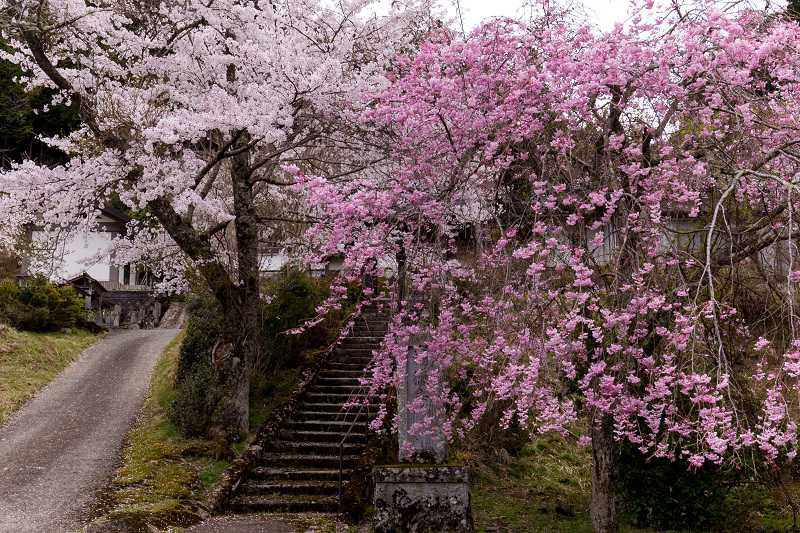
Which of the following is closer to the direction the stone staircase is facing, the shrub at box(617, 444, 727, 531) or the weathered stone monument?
the weathered stone monument

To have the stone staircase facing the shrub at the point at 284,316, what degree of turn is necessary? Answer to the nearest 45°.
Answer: approximately 180°

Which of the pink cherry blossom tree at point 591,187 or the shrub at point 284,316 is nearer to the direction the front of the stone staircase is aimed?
the pink cherry blossom tree

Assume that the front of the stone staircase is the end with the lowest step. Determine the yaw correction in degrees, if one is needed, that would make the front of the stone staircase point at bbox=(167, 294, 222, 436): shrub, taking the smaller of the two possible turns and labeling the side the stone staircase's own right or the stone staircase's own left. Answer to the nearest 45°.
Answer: approximately 135° to the stone staircase's own right

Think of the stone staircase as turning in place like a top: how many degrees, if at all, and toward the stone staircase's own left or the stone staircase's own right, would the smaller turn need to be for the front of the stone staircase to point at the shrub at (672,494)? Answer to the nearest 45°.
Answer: approximately 45° to the stone staircase's own left

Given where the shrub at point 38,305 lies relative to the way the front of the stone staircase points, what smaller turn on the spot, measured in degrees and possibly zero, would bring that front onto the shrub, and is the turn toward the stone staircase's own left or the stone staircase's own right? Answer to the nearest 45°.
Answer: approximately 135° to the stone staircase's own right

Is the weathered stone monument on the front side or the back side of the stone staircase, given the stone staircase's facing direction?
on the front side

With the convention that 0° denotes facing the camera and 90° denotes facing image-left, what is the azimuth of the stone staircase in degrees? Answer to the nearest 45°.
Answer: approximately 0°

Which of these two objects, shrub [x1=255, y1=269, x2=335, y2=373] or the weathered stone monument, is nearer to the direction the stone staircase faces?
the weathered stone monument

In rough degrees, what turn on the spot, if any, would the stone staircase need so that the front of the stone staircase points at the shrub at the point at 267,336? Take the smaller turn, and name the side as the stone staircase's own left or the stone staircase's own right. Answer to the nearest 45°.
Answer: approximately 180°
